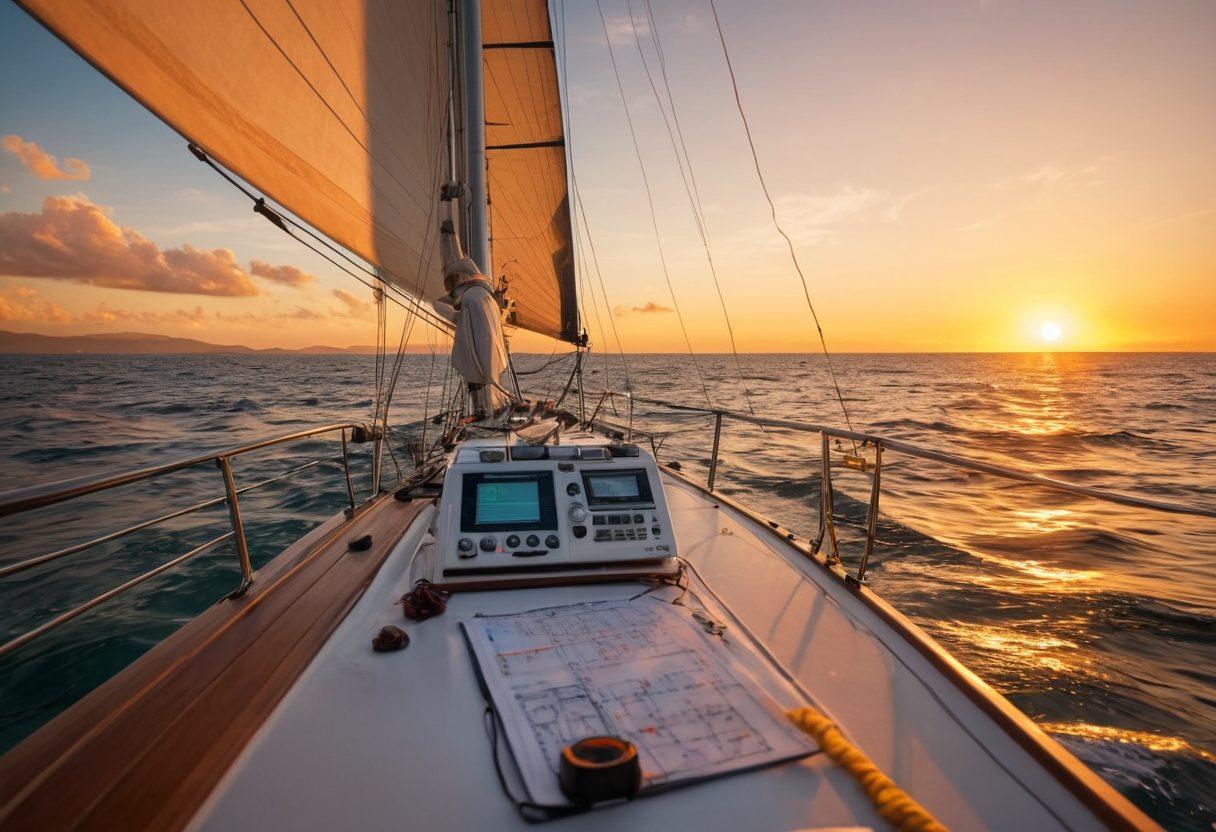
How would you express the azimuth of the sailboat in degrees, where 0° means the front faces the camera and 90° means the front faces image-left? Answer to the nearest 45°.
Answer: approximately 180°
